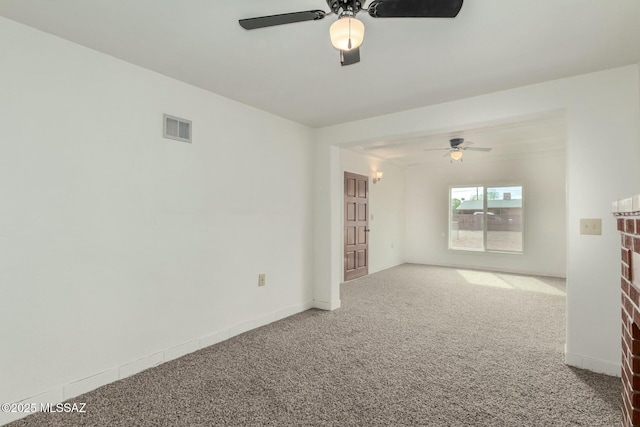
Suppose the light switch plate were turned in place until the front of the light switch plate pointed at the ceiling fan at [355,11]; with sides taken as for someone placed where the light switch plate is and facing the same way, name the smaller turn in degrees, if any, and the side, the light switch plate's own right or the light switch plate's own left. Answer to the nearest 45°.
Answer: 0° — it already faces it

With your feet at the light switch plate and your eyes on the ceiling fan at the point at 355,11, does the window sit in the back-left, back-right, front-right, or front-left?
back-right

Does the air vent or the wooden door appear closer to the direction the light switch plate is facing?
the air vent

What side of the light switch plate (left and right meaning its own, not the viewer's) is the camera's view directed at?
front

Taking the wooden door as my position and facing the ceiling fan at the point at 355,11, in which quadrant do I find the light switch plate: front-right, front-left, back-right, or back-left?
front-left

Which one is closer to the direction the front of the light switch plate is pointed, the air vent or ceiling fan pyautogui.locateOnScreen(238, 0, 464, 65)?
the ceiling fan

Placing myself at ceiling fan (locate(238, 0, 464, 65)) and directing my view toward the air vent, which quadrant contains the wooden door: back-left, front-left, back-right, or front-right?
front-right

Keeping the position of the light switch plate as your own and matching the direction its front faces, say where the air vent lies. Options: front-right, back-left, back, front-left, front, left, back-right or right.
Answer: front-right

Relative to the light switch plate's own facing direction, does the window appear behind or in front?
behind

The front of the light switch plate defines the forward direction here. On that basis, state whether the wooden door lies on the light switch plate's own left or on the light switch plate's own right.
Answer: on the light switch plate's own right

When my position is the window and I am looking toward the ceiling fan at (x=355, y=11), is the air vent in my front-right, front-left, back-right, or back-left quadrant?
front-right
